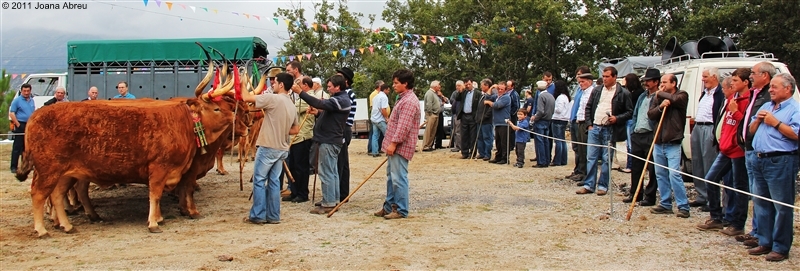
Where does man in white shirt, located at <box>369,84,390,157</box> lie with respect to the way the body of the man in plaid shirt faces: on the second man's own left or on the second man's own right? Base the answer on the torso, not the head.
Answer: on the second man's own right

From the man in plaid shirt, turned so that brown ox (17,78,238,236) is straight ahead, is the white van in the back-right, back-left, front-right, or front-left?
back-right

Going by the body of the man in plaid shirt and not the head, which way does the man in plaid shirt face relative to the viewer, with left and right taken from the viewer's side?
facing to the left of the viewer

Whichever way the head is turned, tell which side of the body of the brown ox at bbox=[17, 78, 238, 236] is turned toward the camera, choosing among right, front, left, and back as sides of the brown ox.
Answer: right

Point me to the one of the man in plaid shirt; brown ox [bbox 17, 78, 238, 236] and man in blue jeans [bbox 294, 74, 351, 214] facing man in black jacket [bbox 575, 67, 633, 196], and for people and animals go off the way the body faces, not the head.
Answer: the brown ox

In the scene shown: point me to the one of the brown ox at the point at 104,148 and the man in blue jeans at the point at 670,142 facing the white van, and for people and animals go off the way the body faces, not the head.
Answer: the brown ox

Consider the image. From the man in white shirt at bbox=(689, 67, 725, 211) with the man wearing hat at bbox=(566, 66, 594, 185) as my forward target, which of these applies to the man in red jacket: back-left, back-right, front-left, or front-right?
back-left
